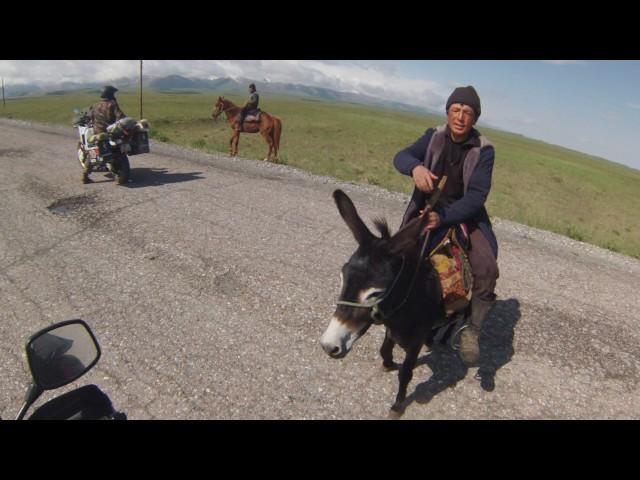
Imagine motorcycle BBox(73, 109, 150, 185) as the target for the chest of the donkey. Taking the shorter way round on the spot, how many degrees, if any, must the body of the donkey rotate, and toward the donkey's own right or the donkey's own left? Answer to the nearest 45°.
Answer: approximately 90° to the donkey's own right

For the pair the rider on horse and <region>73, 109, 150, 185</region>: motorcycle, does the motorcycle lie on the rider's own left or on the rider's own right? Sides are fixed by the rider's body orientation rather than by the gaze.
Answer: on the rider's own left

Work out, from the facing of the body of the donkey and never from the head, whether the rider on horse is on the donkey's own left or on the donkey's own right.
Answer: on the donkey's own right

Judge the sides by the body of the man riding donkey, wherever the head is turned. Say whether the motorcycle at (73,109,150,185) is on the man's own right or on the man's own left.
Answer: on the man's own right

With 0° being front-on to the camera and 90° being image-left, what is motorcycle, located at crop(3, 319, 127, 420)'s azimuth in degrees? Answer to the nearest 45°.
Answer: approximately 180°

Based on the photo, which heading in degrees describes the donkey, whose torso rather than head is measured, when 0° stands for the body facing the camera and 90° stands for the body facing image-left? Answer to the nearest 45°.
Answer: approximately 45°

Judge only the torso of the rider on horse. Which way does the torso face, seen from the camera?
to the viewer's left

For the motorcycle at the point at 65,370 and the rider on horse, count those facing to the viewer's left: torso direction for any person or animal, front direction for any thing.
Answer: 1

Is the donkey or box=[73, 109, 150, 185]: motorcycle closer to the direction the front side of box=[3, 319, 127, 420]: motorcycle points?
the motorcycle
